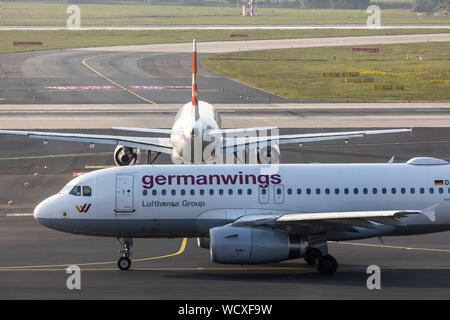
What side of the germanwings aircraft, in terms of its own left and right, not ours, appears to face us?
left
